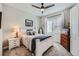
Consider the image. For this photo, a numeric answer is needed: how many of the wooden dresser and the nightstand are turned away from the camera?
0

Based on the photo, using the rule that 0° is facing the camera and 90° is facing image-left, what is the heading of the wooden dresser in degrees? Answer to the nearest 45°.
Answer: approximately 45°

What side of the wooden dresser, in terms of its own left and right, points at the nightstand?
front

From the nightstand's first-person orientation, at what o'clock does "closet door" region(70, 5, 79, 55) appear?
The closet door is roughly at 11 o'clock from the nightstand.

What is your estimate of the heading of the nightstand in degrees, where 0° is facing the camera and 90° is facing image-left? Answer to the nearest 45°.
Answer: approximately 315°
